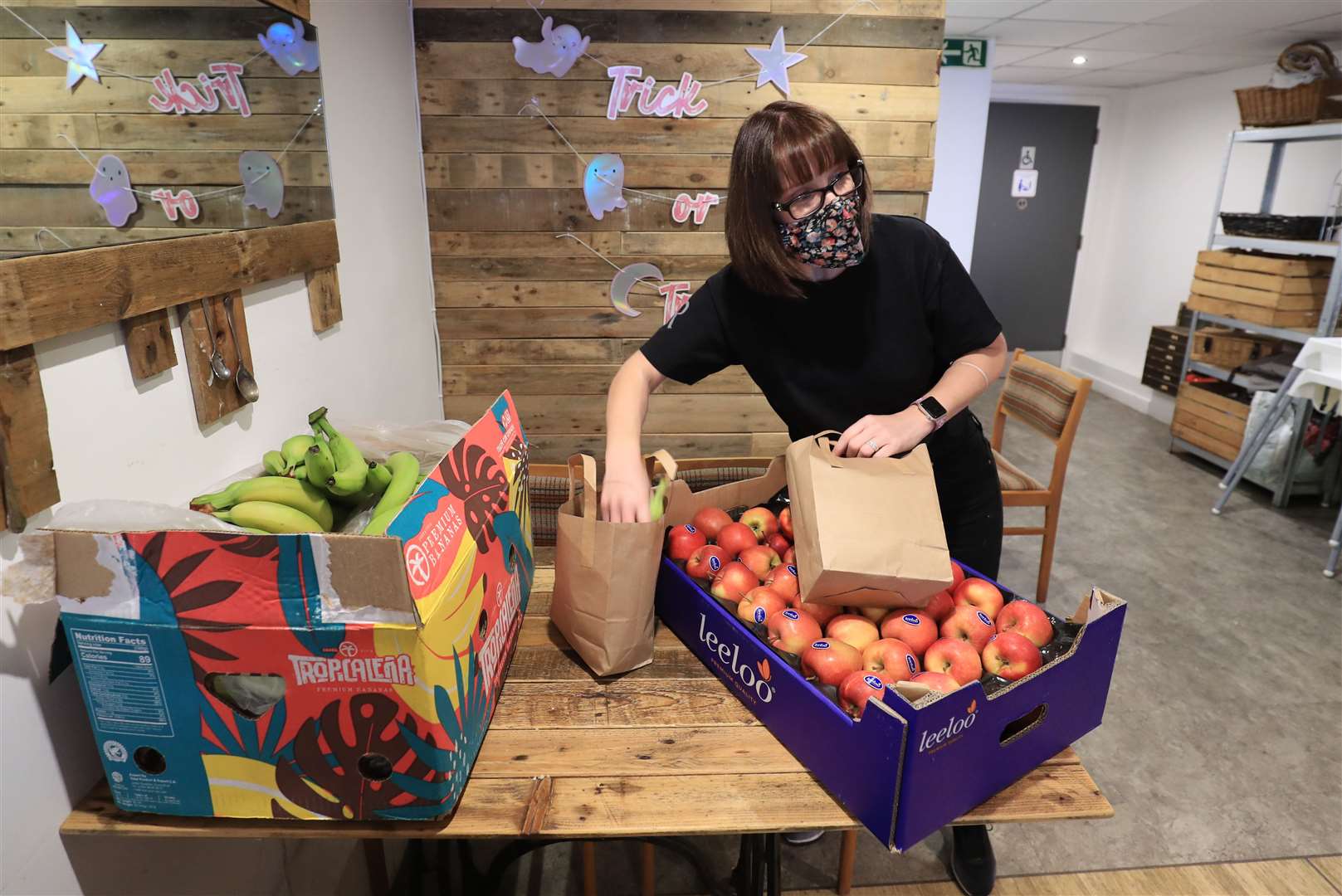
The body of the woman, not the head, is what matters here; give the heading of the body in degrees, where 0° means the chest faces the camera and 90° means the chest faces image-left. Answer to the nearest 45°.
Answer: approximately 0°

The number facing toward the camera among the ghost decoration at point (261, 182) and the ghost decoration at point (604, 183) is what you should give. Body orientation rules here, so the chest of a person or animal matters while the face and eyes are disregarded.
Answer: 2

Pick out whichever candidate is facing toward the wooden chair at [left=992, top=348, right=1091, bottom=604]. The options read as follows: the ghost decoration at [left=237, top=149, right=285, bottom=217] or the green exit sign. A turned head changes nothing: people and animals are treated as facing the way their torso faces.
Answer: the green exit sign

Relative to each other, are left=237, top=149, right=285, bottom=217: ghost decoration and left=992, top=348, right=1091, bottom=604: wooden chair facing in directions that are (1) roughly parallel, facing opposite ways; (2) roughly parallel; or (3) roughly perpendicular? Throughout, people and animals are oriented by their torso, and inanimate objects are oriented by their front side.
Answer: roughly perpendicular

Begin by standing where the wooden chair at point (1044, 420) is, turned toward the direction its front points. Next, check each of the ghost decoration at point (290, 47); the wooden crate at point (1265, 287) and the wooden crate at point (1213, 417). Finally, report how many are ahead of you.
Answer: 1

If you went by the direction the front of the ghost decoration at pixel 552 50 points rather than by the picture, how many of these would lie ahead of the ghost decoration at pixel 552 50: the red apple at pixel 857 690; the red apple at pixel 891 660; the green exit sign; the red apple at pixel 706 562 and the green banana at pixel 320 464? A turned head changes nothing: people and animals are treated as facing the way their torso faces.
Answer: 4

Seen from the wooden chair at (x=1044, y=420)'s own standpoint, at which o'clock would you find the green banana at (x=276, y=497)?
The green banana is roughly at 11 o'clock from the wooden chair.

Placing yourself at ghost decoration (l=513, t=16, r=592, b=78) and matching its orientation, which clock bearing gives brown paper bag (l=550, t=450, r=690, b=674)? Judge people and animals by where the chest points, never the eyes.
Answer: The brown paper bag is roughly at 12 o'clock from the ghost decoration.
